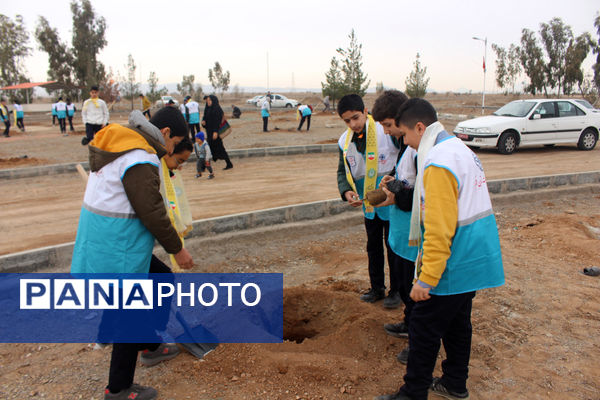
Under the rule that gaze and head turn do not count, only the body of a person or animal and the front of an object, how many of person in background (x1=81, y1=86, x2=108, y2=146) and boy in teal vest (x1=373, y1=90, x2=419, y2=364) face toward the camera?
1

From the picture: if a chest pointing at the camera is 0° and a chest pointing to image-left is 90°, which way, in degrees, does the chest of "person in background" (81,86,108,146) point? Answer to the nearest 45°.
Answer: approximately 0°

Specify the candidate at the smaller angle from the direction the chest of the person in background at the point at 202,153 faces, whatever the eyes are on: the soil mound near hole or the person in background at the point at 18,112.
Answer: the soil mound near hole

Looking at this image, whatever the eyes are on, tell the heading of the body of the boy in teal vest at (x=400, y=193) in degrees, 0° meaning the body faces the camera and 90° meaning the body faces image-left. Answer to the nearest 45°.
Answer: approximately 90°

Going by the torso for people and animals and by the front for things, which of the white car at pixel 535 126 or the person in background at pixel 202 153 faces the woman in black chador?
the white car

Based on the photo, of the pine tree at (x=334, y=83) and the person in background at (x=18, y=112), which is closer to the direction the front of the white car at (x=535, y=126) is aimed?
the person in background

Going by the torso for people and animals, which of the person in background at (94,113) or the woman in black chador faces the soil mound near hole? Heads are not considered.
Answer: the person in background

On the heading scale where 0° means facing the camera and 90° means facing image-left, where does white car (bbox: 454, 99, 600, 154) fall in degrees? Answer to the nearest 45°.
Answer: approximately 45°
